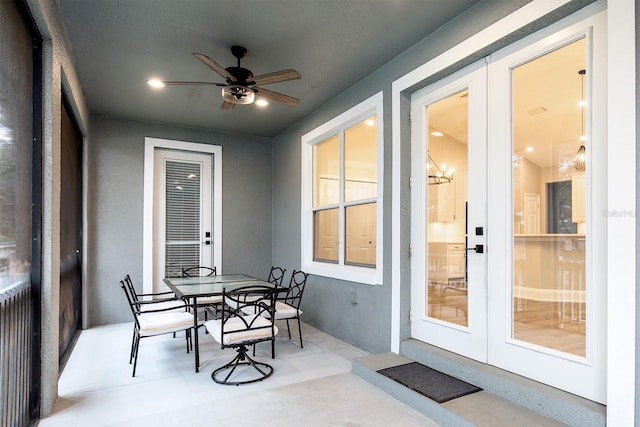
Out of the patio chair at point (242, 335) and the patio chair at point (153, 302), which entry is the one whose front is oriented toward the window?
the patio chair at point (153, 302)

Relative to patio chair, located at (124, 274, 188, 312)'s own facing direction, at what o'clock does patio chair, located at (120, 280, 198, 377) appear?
patio chair, located at (120, 280, 198, 377) is roughly at 3 o'clock from patio chair, located at (124, 274, 188, 312).

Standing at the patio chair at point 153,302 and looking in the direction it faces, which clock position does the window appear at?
The window is roughly at 12 o'clock from the patio chair.

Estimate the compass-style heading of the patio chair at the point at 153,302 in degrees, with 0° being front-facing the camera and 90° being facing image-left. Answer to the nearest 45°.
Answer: approximately 270°

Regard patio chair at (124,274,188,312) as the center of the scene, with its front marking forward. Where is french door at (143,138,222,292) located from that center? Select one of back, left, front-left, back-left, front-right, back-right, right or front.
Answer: left
